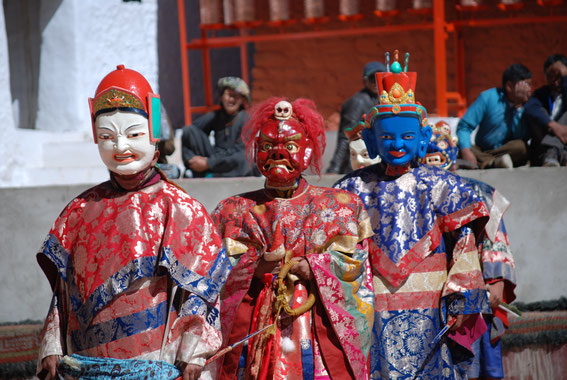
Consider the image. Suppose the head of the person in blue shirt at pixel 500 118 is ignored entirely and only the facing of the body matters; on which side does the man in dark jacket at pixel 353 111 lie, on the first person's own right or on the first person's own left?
on the first person's own right
